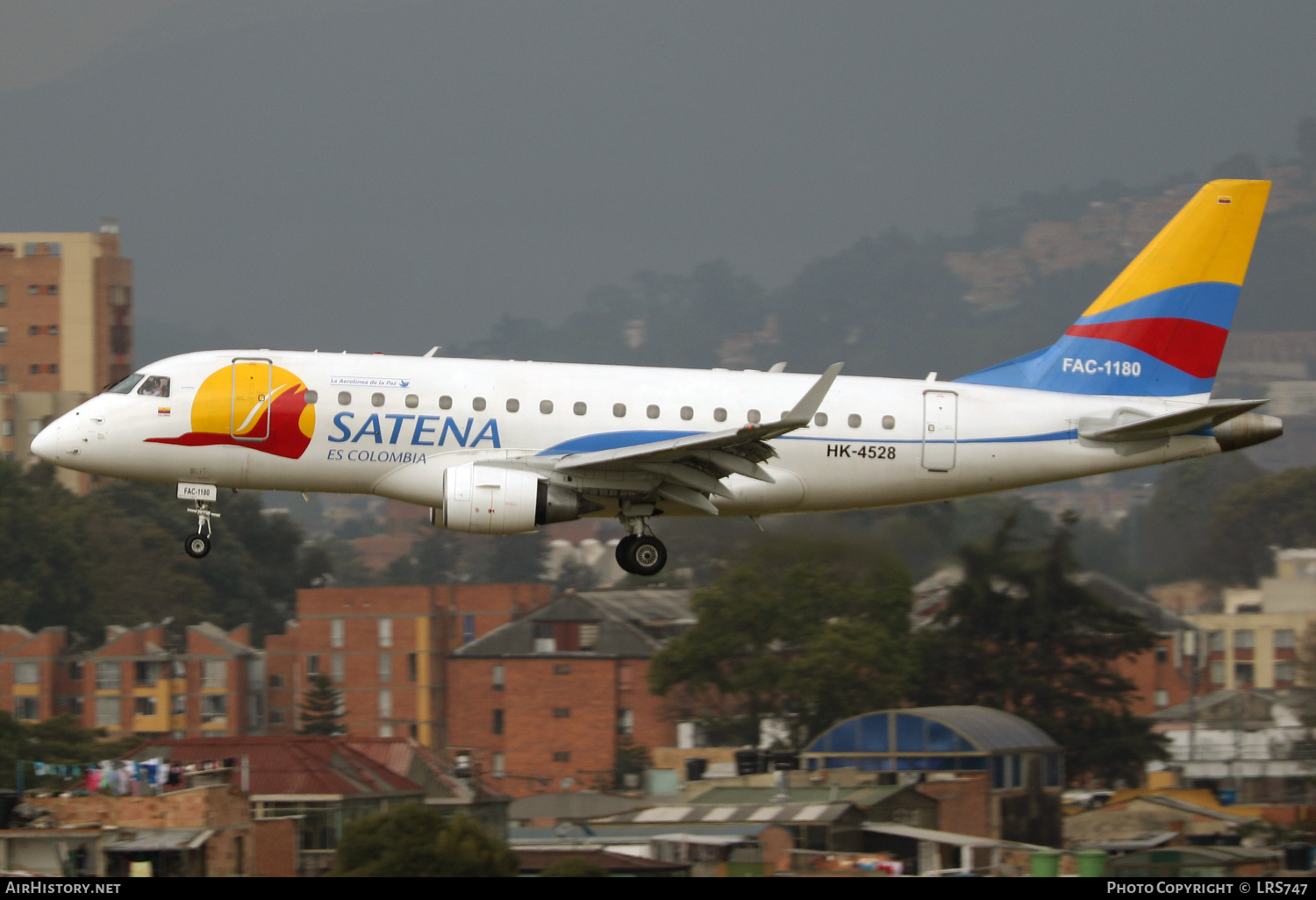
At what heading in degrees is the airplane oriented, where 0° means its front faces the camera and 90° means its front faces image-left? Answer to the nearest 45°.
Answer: approximately 90°
